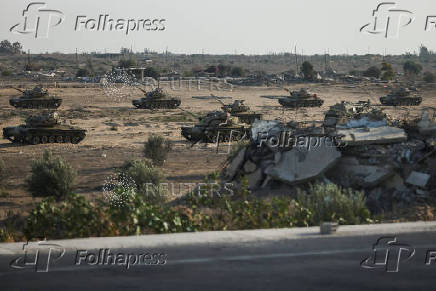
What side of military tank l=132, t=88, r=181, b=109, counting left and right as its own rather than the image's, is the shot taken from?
left

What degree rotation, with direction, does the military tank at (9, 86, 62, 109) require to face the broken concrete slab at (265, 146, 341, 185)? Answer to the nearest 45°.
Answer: approximately 90° to its left

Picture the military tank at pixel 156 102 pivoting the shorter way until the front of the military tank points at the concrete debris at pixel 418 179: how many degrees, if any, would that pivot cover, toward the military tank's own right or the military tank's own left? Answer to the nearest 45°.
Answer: approximately 90° to the military tank's own left

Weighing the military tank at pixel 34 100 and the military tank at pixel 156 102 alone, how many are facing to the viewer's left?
2

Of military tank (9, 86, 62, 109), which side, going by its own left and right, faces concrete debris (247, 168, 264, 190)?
left

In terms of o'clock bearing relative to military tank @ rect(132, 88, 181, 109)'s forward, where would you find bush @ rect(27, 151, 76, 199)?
The bush is roughly at 9 o'clock from the military tank.

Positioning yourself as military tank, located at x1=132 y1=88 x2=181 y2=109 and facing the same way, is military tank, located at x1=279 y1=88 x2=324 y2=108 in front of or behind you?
behind

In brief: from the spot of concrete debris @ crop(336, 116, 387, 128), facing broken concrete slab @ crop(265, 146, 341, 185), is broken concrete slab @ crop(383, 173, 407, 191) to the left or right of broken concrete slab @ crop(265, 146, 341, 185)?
left

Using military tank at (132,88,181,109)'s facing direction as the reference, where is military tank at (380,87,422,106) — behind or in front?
behind

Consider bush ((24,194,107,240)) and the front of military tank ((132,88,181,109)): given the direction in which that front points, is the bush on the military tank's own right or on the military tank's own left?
on the military tank's own left

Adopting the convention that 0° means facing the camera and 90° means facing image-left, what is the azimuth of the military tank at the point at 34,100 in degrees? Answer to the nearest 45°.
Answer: approximately 90°
